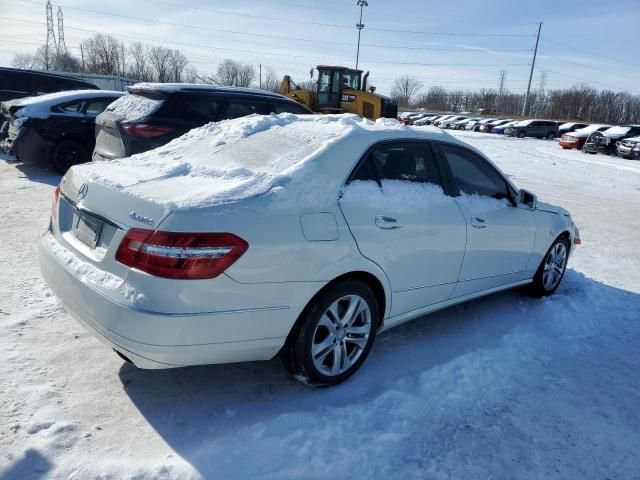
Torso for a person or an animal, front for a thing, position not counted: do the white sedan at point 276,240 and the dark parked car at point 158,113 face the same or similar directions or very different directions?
same or similar directions

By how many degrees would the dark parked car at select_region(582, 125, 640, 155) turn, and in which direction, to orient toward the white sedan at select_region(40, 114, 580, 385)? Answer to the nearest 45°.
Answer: approximately 45° to its left

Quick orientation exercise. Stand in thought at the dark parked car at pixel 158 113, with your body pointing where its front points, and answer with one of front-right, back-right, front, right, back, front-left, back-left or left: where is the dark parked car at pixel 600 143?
front

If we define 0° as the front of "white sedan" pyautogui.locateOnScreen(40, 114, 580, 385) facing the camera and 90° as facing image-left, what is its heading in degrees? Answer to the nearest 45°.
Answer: approximately 225°

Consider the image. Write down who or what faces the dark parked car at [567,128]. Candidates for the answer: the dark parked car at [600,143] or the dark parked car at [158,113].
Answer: the dark parked car at [158,113]

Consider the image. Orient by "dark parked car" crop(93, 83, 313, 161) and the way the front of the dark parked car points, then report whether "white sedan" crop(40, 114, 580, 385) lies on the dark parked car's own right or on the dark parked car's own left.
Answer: on the dark parked car's own right

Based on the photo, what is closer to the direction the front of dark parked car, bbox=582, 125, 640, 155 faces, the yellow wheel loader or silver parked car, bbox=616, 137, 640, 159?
the yellow wheel loader

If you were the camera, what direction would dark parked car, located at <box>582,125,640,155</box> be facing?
facing the viewer and to the left of the viewer

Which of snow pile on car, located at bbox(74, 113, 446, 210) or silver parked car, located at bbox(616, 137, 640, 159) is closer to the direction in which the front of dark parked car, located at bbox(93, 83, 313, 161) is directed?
the silver parked car

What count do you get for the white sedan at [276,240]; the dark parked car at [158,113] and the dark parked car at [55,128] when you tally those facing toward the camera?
0

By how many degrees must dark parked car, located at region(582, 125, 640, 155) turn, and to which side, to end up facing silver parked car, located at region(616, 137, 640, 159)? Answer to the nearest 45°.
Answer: approximately 90° to its left

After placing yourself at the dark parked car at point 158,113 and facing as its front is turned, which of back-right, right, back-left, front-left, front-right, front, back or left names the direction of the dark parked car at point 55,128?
left

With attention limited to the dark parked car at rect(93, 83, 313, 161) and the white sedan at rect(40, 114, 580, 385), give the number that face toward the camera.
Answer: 0
